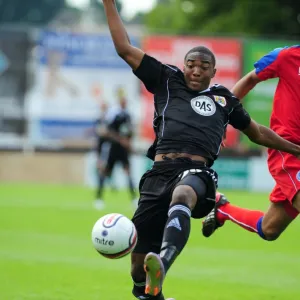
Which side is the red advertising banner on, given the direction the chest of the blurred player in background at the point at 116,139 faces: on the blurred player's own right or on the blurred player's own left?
on the blurred player's own left

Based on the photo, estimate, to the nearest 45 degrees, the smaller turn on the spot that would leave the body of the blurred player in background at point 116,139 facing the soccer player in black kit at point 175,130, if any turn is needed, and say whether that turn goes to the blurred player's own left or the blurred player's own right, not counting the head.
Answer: approximately 45° to the blurred player's own right

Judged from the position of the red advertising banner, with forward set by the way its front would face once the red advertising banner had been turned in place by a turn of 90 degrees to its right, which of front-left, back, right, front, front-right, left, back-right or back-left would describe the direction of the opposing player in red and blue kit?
left

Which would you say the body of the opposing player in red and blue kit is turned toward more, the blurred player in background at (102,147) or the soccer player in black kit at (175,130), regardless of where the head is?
the soccer player in black kit

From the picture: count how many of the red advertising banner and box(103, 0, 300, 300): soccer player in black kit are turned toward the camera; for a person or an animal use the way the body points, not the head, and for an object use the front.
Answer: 2

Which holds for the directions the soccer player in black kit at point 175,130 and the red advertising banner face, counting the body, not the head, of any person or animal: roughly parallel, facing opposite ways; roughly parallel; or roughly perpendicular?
roughly parallel

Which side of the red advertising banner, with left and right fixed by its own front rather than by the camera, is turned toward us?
front

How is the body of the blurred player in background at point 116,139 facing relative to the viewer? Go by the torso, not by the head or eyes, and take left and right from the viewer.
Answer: facing the viewer and to the right of the viewer

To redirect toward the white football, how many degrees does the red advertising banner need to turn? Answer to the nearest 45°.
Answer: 0° — it already faces it

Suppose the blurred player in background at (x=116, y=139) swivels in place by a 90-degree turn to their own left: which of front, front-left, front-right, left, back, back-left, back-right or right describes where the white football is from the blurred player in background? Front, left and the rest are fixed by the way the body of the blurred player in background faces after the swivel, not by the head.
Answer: back-right

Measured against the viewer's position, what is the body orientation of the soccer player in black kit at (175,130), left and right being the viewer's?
facing the viewer
